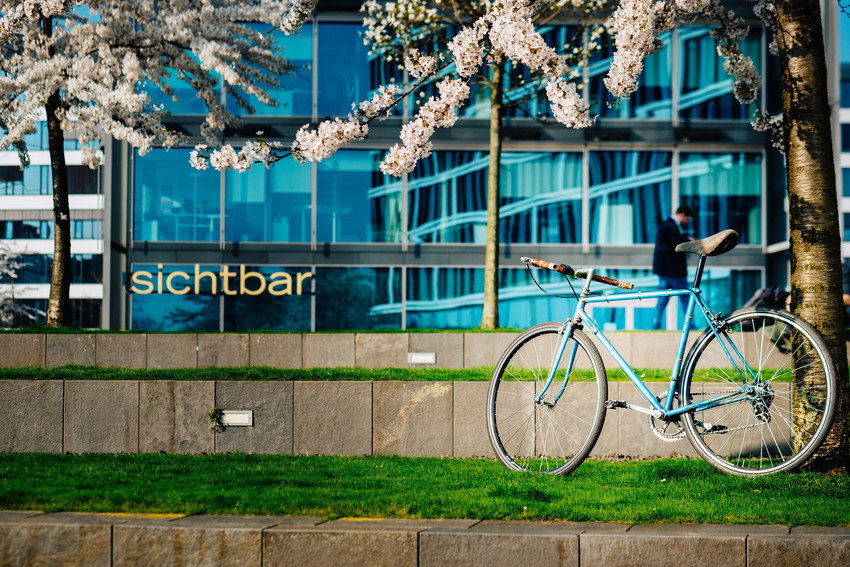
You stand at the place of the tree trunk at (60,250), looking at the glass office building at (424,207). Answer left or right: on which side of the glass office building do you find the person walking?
right

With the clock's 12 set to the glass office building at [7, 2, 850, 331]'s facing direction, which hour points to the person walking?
The person walking is roughly at 11 o'clock from the glass office building.

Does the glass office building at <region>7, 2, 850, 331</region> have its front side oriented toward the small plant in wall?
yes

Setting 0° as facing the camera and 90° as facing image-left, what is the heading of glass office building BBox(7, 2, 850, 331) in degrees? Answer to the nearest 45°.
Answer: approximately 0°

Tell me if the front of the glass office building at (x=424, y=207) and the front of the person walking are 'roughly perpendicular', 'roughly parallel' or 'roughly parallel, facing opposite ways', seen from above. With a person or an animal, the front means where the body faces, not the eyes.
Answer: roughly perpendicular

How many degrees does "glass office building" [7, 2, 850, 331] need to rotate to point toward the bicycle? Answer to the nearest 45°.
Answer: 0° — it already faces it

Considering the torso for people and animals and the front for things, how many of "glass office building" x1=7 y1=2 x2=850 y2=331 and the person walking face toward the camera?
1
